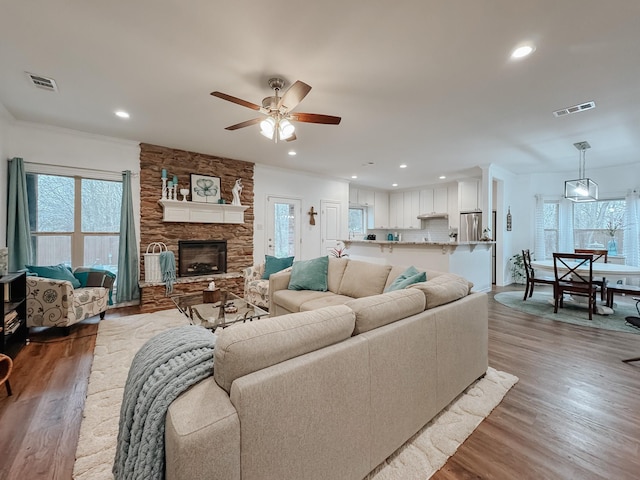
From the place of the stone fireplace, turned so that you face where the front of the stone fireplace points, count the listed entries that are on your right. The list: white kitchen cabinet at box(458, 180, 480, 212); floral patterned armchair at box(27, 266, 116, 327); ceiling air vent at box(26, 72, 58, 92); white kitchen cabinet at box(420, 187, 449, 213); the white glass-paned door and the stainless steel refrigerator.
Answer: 2

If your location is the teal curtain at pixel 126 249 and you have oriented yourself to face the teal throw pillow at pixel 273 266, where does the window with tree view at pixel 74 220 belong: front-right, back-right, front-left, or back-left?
back-right

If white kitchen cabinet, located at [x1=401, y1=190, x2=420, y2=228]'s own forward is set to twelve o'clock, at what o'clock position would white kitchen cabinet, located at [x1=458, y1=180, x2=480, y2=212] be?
white kitchen cabinet, located at [x1=458, y1=180, x2=480, y2=212] is roughly at 9 o'clock from white kitchen cabinet, located at [x1=401, y1=190, x2=420, y2=228].

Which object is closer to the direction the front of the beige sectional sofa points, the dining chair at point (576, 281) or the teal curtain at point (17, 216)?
the teal curtain

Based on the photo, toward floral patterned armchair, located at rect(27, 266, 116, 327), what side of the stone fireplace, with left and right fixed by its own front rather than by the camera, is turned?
right

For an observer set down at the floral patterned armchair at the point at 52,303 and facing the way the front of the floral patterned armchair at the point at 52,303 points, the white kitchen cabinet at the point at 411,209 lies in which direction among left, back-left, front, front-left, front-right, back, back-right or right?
front-left

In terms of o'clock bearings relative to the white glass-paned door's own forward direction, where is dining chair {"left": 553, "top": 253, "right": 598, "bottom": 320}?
The dining chair is roughly at 10 o'clock from the white glass-paned door.

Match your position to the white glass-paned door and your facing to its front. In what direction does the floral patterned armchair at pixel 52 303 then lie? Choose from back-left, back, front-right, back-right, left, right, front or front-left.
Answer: front-right

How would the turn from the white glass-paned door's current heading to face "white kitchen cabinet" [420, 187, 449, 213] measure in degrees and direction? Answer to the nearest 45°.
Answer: approximately 90° to its left

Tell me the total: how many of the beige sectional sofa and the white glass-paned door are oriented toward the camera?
1

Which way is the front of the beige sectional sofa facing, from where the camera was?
facing away from the viewer and to the left of the viewer

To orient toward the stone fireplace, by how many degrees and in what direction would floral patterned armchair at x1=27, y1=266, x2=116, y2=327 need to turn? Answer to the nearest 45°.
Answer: approximately 90° to its left

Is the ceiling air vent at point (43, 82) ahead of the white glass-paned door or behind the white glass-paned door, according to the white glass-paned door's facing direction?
ahead

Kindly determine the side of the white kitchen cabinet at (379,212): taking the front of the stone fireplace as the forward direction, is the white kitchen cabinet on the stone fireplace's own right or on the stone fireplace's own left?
on the stone fireplace's own left

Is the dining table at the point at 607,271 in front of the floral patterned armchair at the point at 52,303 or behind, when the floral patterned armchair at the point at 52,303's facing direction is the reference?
in front

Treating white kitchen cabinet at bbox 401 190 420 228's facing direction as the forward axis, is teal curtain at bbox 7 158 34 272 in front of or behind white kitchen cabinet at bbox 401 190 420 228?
in front

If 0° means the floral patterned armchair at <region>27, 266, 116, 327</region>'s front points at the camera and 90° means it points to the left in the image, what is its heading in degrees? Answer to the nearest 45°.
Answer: approximately 315°
